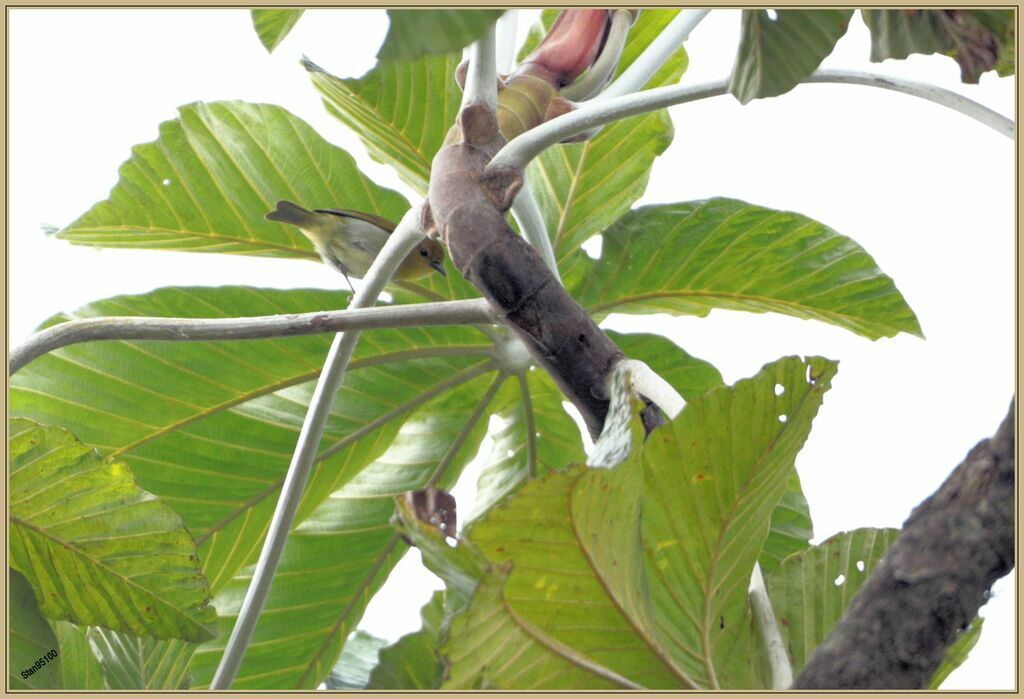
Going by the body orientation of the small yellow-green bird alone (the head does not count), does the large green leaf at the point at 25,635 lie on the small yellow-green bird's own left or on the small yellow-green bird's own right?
on the small yellow-green bird's own right

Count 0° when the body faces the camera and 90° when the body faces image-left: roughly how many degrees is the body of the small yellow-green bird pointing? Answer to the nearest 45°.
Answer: approximately 270°
